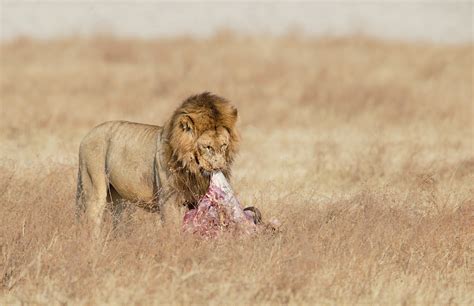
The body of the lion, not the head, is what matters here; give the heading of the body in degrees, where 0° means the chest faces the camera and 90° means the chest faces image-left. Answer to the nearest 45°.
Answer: approximately 315°
